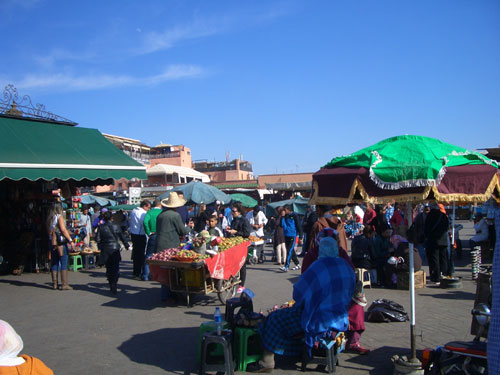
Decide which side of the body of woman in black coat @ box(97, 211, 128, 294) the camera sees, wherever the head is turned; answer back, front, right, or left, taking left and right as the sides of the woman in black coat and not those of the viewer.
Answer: back

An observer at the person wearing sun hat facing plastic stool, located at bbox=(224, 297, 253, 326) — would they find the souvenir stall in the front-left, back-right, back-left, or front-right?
back-right

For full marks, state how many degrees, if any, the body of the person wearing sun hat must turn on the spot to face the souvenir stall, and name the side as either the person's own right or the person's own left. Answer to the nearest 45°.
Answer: approximately 90° to the person's own left

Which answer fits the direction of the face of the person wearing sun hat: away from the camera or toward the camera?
away from the camera

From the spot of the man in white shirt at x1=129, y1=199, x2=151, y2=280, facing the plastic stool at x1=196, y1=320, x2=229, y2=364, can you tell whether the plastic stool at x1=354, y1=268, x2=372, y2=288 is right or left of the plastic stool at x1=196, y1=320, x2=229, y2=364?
left
